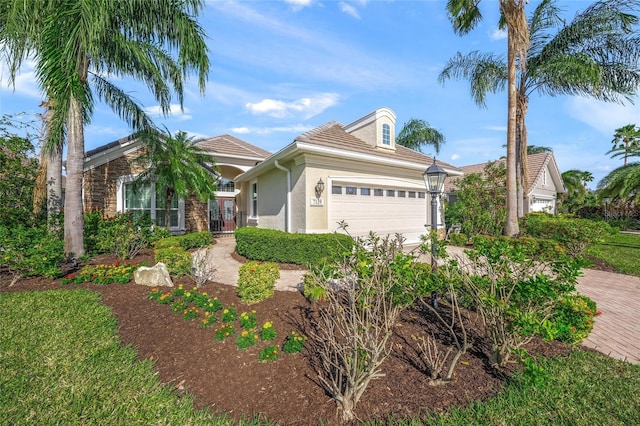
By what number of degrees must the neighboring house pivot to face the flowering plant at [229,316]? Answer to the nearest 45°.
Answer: approximately 45° to its right

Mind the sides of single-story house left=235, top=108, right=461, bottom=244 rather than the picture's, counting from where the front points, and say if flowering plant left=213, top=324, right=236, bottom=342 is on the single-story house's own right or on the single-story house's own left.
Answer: on the single-story house's own right

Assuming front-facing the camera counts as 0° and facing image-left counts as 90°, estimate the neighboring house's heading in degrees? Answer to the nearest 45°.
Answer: approximately 315°

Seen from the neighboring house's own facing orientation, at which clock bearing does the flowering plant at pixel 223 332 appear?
The flowering plant is roughly at 2 o'clock from the neighboring house.

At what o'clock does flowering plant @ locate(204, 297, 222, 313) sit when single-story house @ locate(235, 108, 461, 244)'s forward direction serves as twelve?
The flowering plant is roughly at 2 o'clock from the single-story house.

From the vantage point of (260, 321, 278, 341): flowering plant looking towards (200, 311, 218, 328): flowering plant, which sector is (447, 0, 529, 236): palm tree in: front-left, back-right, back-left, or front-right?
back-right

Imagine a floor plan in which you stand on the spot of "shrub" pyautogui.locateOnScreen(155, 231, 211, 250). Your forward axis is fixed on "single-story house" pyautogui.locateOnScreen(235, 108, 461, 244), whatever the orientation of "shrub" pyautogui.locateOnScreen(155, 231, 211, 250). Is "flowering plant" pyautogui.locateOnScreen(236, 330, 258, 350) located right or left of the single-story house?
right

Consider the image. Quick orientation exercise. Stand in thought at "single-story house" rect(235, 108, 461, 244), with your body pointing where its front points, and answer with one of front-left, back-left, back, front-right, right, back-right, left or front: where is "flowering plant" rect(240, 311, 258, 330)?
front-right

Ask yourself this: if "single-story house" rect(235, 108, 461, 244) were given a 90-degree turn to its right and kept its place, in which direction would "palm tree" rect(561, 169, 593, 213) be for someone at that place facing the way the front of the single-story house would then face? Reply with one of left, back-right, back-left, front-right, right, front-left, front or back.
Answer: back

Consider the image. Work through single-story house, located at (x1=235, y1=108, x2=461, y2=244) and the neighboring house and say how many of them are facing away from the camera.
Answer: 0

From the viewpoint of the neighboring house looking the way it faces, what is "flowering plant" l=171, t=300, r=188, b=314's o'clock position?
The flowering plant is roughly at 2 o'clock from the neighboring house.

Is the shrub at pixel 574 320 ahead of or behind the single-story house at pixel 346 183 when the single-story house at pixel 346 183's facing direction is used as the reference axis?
ahead

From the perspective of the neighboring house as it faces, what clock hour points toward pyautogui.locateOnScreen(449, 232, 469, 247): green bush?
The green bush is roughly at 2 o'clock from the neighboring house.
